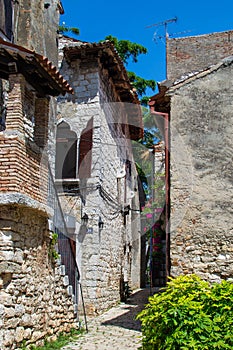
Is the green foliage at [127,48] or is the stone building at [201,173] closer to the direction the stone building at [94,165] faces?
the stone building

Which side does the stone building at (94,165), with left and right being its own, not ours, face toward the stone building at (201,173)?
left

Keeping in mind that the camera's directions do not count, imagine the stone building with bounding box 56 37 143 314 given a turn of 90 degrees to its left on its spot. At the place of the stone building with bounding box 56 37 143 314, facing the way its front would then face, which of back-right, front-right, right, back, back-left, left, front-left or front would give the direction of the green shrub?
right
